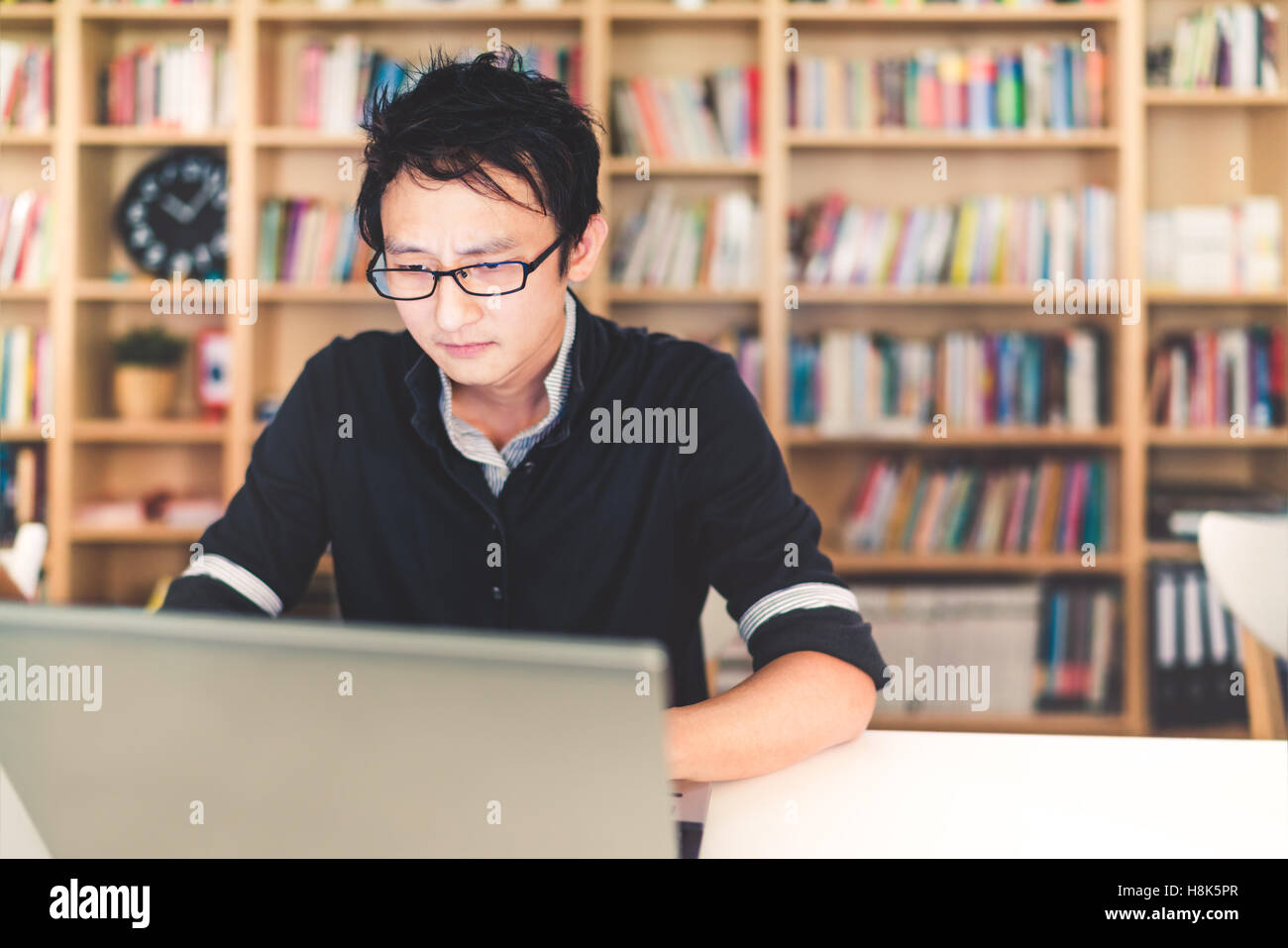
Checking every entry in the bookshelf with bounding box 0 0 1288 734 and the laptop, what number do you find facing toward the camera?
1

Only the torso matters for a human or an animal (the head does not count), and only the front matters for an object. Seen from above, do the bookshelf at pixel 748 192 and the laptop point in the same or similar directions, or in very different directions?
very different directions

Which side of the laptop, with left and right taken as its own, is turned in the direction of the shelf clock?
front

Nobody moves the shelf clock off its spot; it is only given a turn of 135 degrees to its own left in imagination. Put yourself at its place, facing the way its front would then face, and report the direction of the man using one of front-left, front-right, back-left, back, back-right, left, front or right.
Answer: back-right

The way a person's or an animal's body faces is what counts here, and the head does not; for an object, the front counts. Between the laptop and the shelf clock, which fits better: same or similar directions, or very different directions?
very different directions

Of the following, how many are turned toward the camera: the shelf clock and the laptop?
1

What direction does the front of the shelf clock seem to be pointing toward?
toward the camera

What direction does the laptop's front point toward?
away from the camera

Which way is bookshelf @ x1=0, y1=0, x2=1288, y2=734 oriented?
toward the camera

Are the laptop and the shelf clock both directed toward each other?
yes

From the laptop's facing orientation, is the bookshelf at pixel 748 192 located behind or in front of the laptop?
in front
